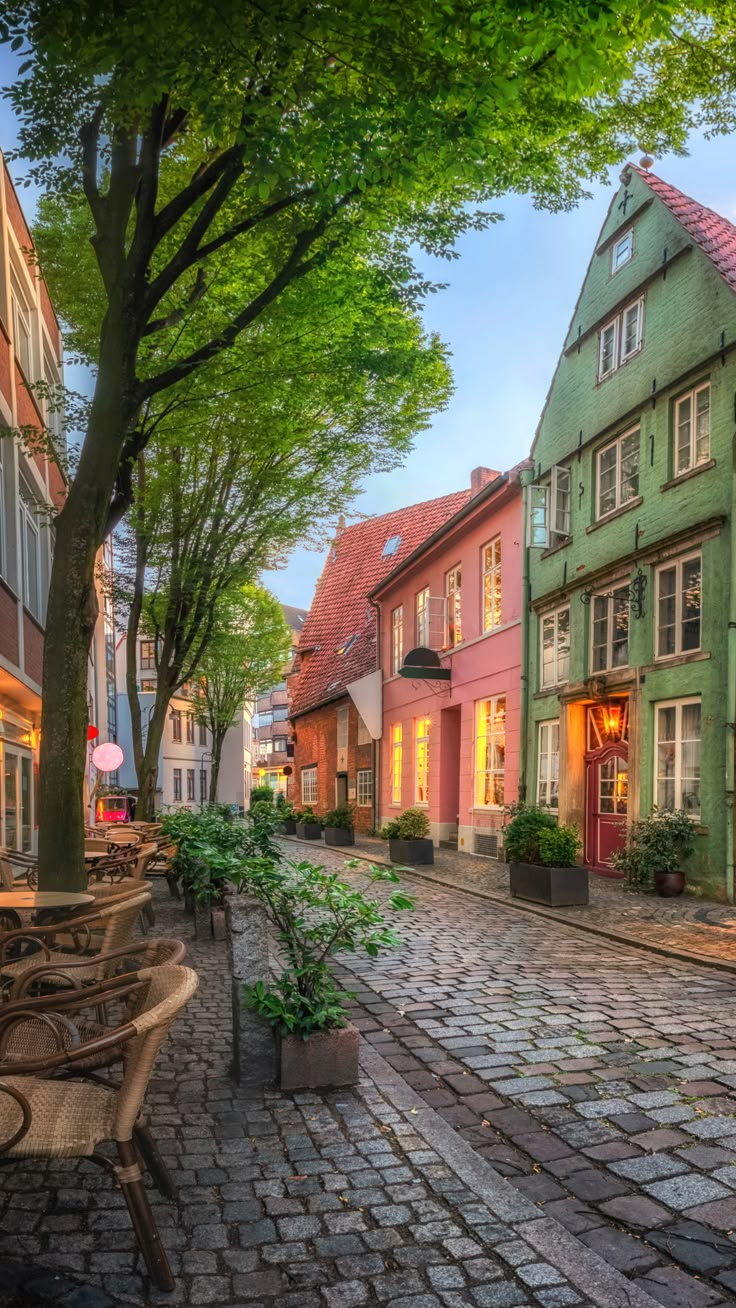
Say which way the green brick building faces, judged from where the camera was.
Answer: facing the viewer and to the left of the viewer

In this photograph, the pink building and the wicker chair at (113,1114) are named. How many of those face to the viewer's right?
0

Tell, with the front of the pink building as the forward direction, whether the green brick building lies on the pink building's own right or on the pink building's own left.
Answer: on the pink building's own left

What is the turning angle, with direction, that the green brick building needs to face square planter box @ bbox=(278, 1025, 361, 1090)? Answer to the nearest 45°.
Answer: approximately 45° to its left

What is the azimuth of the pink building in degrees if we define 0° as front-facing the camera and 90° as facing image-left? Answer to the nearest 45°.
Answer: approximately 45°
